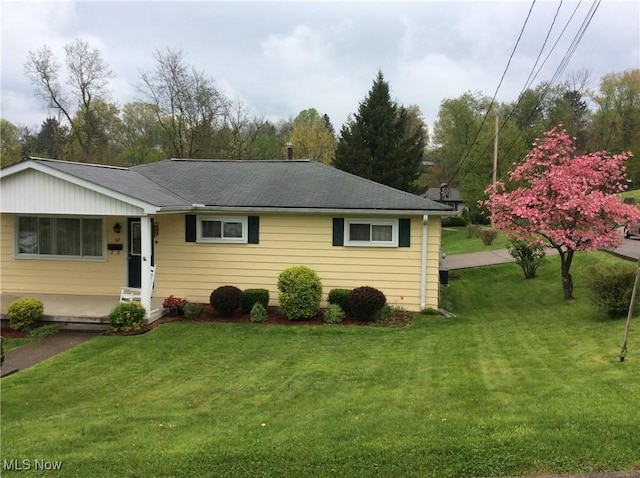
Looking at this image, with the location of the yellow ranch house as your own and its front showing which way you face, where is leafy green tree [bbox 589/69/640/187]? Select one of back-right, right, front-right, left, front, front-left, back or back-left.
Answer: back-left

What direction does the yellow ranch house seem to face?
toward the camera

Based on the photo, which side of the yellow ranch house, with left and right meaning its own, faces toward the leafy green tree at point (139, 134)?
back

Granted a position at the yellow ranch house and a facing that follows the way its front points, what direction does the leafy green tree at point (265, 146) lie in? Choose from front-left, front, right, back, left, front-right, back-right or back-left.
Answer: back

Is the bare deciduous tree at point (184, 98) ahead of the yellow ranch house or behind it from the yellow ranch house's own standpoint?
behind

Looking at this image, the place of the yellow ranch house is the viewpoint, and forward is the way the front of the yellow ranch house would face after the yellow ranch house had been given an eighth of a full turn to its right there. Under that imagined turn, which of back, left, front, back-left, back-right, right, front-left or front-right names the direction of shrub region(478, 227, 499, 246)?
back

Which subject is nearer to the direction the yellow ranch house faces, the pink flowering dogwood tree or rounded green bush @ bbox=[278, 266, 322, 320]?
the rounded green bush

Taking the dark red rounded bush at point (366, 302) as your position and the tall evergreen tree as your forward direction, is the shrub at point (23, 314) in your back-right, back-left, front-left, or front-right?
back-left

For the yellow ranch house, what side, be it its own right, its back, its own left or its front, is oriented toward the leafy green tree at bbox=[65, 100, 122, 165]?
back

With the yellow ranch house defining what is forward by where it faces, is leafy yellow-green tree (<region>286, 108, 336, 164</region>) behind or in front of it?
behind

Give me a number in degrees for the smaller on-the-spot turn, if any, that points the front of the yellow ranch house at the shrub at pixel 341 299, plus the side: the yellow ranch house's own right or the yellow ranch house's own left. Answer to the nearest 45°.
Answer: approximately 45° to the yellow ranch house's own left

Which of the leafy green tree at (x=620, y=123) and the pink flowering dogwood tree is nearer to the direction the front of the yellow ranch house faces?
the pink flowering dogwood tree
